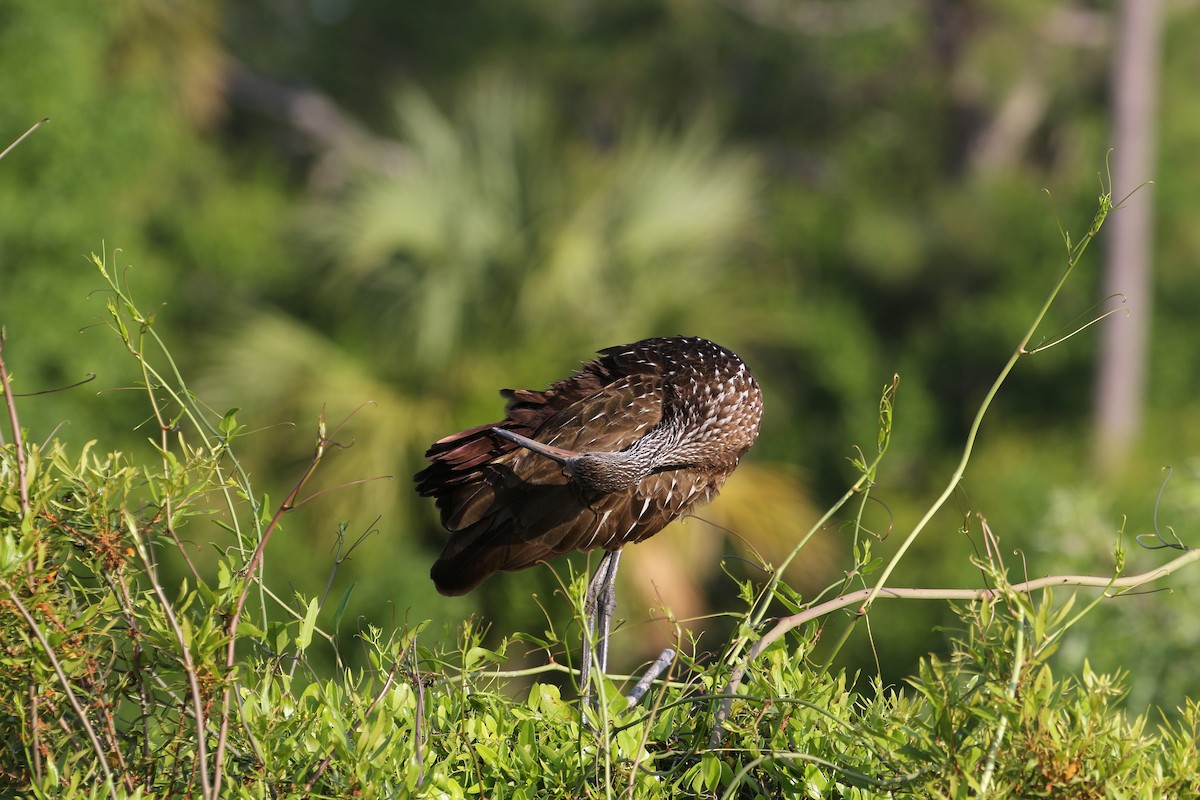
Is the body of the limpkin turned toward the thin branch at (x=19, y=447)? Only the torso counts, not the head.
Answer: no

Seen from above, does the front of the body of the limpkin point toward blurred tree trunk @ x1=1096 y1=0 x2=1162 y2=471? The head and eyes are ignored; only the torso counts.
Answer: no

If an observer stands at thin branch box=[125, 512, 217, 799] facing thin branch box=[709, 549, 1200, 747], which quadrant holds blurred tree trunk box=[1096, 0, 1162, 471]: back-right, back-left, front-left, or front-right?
front-left

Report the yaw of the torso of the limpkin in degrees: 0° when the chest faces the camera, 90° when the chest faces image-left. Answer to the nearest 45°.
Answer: approximately 270°

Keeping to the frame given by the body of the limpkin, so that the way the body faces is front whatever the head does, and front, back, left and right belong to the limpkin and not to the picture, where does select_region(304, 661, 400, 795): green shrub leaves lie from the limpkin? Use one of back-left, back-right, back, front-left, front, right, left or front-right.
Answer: right
